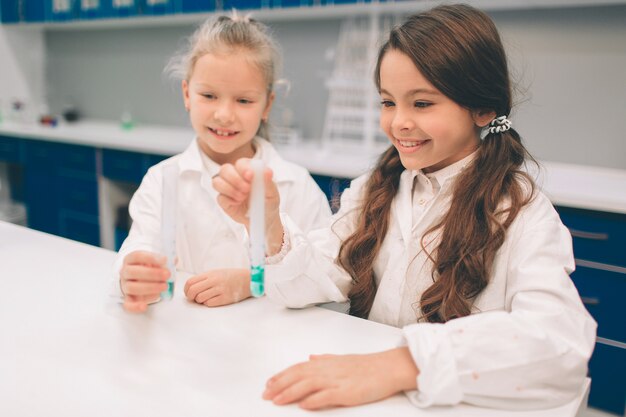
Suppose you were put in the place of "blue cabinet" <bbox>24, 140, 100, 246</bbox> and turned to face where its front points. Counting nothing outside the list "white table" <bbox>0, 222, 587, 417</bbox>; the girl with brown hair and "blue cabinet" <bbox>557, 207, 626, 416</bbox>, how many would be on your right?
0

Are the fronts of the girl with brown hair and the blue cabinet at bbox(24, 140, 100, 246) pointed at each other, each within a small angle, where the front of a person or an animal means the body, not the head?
no

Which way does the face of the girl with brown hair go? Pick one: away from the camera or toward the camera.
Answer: toward the camera

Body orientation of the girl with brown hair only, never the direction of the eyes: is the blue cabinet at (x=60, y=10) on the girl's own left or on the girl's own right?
on the girl's own right

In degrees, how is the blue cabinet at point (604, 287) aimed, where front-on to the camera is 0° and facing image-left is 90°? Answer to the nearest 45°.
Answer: approximately 45°

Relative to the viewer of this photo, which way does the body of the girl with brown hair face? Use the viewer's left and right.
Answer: facing the viewer and to the left of the viewer

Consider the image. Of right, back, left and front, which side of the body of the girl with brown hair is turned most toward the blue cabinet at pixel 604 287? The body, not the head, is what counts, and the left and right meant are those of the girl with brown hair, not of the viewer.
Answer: back

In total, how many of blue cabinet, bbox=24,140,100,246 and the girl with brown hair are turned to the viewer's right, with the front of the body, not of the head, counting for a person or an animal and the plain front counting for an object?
0

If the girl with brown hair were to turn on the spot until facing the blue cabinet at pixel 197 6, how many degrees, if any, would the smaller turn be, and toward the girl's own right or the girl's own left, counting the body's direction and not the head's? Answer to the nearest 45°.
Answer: approximately 90° to the girl's own right

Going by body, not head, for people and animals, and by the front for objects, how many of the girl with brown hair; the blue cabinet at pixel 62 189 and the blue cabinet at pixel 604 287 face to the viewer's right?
0

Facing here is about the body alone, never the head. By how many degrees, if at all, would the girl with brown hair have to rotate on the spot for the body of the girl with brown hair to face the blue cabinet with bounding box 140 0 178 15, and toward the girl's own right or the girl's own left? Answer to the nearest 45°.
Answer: approximately 90° to the girl's own right

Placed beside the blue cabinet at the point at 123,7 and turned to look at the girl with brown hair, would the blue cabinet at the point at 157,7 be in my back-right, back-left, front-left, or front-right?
front-left
